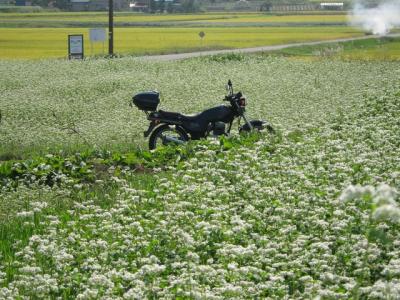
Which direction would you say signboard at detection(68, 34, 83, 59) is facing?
toward the camera

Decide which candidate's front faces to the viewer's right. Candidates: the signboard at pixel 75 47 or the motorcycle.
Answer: the motorcycle

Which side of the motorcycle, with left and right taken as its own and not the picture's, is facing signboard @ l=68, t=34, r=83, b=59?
left

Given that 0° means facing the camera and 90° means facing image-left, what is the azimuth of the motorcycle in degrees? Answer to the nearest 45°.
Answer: approximately 270°

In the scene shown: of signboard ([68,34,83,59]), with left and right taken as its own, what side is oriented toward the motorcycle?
front

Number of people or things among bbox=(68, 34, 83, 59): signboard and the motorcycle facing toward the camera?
1

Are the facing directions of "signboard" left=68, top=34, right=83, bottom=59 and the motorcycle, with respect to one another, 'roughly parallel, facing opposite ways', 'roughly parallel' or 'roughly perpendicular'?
roughly perpendicular
